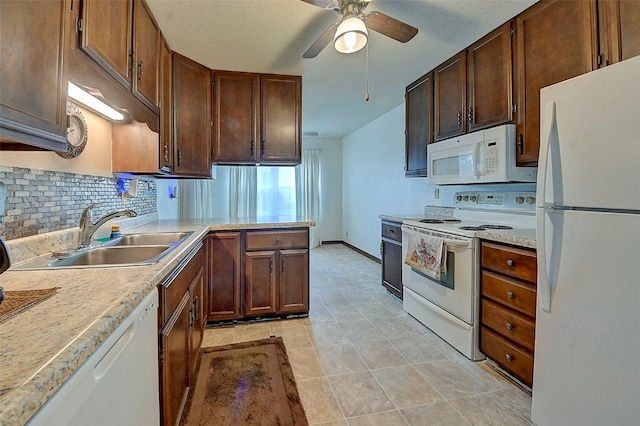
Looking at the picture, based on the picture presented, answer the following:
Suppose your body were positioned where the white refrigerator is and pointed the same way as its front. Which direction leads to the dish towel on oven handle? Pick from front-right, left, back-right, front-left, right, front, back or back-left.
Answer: right

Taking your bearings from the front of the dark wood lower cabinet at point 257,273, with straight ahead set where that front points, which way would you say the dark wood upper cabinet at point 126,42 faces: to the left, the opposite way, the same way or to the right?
to the left

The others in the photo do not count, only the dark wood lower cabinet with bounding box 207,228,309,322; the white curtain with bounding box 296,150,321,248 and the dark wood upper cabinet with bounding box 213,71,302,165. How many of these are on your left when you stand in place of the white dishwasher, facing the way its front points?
3

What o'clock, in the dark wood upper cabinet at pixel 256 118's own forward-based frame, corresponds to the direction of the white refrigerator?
The white refrigerator is roughly at 11 o'clock from the dark wood upper cabinet.

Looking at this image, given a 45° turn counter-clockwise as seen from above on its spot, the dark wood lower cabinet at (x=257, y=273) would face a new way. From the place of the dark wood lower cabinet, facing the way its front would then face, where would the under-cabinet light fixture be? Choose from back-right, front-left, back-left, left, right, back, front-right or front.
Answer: right

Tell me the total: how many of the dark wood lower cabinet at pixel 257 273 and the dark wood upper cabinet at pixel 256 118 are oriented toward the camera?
2

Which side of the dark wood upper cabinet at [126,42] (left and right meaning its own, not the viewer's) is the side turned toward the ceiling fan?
front

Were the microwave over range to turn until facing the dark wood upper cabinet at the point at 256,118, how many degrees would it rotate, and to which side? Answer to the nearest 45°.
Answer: approximately 45° to its right

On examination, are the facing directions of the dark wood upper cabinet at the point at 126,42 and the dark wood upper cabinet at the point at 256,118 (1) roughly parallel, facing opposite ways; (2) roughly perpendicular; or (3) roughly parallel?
roughly perpendicular

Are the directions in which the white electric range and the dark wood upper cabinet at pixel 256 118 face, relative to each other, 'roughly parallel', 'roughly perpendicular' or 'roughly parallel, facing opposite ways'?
roughly perpendicular
